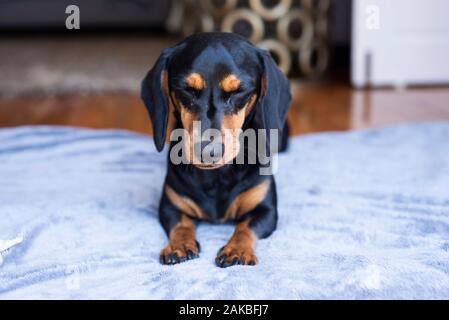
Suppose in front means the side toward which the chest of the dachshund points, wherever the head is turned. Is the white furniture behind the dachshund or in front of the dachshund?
behind

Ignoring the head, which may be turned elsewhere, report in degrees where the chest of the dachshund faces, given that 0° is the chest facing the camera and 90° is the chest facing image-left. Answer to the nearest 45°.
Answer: approximately 0°
